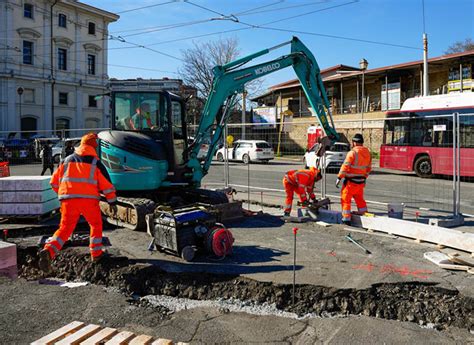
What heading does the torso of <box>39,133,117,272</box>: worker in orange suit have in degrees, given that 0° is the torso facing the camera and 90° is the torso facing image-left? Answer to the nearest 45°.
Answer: approximately 225°

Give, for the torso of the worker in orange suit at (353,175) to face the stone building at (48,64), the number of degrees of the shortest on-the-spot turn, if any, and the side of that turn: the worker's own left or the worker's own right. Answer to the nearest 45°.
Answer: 0° — they already face it

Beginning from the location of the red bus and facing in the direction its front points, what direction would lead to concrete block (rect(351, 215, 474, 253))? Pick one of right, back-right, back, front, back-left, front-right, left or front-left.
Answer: left

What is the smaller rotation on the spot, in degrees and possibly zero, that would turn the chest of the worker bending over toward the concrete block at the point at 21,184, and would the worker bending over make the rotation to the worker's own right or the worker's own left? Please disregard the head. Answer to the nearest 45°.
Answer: approximately 180°

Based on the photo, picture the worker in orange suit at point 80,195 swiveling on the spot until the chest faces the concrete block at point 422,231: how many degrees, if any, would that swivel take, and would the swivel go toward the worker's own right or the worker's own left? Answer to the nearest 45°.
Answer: approximately 45° to the worker's own right

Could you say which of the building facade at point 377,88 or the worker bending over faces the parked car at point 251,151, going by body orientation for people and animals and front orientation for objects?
the building facade

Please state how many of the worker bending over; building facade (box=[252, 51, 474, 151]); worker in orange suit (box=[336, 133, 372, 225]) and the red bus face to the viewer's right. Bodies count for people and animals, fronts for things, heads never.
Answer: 1

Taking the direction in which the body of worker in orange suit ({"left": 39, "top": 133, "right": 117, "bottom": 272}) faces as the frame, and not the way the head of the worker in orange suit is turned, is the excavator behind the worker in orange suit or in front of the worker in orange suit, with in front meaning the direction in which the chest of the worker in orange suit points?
in front

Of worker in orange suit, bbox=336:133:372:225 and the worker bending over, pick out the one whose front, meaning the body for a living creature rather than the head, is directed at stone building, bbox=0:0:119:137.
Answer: the worker in orange suit

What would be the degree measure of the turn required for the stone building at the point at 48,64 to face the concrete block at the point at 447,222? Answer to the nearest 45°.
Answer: approximately 45° to its right

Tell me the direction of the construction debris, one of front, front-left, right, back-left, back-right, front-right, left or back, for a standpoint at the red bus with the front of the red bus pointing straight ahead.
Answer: left

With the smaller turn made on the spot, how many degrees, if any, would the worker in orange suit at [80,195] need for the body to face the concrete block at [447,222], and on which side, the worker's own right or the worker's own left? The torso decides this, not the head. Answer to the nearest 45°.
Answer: approximately 45° to the worker's own right

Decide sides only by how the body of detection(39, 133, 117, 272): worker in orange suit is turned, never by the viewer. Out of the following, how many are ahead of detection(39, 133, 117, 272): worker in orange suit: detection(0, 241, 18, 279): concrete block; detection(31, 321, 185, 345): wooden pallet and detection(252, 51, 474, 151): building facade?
1

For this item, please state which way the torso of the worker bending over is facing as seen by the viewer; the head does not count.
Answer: to the viewer's right

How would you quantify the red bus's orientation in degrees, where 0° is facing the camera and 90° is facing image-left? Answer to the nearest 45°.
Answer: approximately 90°
